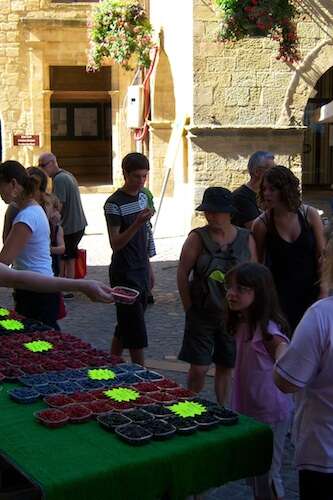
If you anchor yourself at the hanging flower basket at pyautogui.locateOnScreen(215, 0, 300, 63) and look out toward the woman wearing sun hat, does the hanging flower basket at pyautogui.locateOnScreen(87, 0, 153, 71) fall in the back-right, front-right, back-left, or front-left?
back-right

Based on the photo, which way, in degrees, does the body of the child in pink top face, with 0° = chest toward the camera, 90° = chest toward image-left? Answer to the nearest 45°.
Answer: approximately 45°

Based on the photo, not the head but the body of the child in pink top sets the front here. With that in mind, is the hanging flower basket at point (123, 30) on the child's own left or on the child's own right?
on the child's own right

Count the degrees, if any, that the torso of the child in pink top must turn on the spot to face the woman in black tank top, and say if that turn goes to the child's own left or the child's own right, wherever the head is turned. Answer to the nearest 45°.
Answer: approximately 135° to the child's own right
